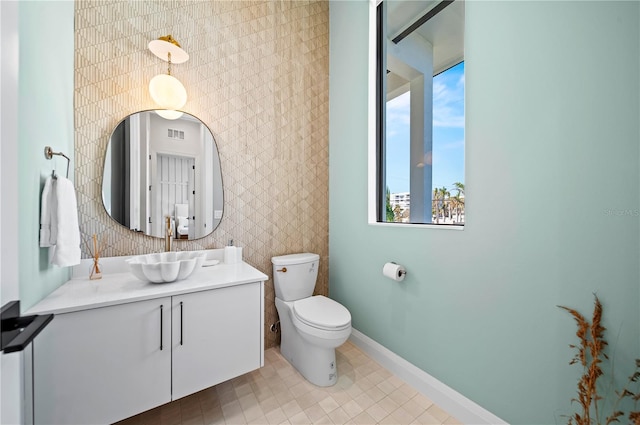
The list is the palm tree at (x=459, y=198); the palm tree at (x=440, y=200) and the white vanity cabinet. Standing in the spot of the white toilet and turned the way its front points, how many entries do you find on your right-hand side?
1

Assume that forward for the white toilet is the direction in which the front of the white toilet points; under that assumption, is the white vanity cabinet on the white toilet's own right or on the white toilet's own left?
on the white toilet's own right

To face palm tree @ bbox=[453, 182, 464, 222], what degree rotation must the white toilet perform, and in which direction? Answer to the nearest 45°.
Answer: approximately 135° to its left

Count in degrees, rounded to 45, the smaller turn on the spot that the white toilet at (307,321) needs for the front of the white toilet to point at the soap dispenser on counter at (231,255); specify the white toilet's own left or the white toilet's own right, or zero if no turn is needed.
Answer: approximately 135° to the white toilet's own right

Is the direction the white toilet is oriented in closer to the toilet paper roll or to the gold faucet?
the toilet paper roll

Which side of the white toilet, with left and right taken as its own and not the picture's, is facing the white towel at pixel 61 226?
right

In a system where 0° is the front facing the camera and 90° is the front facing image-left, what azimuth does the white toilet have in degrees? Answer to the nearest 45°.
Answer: approximately 315°

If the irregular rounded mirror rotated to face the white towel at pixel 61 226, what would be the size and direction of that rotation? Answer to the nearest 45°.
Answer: approximately 45° to its right

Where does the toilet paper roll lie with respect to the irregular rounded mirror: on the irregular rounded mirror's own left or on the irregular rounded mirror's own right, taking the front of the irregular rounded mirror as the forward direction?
on the irregular rounded mirror's own left
